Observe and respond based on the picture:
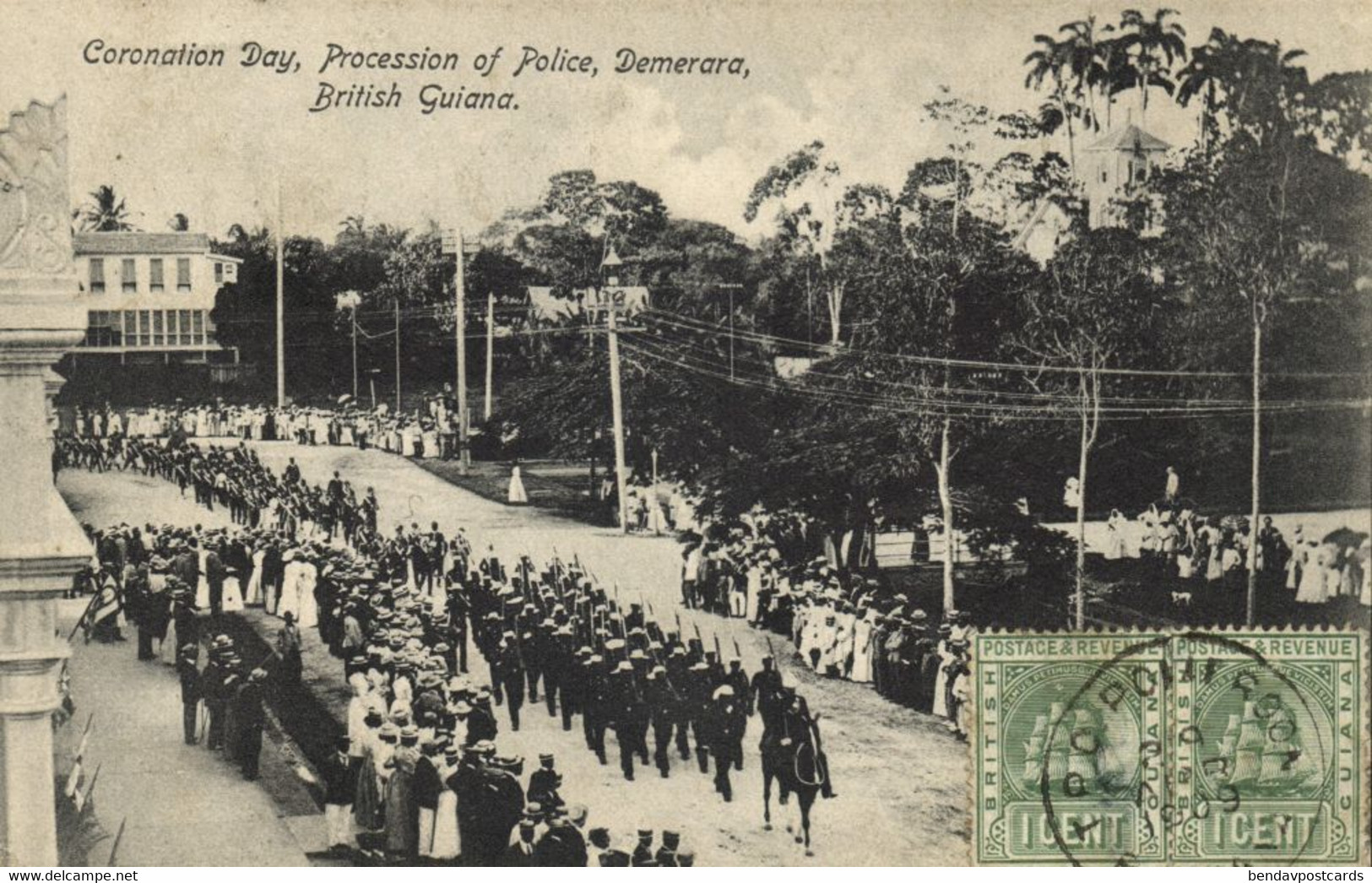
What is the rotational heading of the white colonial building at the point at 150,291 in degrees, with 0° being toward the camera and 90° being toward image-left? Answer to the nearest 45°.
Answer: approximately 0°

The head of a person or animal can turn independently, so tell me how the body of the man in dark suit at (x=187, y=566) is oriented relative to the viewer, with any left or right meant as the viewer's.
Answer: facing away from the viewer and to the right of the viewer

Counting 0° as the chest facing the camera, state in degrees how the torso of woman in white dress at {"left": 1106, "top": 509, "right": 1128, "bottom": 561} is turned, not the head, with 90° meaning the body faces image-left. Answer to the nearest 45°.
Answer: approximately 45°

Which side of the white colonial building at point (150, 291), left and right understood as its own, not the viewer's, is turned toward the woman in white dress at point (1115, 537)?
left
